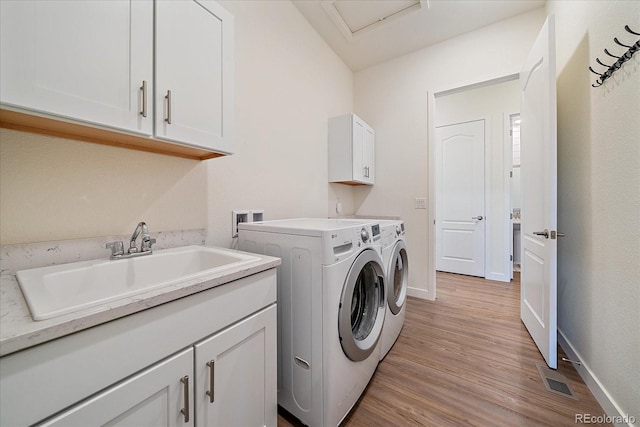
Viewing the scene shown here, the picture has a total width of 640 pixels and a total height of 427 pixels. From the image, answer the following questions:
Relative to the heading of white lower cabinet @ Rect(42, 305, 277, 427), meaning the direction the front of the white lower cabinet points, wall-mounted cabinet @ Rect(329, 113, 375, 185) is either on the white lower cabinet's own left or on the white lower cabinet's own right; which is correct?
on the white lower cabinet's own left

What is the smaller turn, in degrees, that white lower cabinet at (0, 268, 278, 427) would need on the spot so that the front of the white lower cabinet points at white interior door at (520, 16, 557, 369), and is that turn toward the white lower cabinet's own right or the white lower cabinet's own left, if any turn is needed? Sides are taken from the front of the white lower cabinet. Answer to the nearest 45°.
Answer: approximately 45° to the white lower cabinet's own left

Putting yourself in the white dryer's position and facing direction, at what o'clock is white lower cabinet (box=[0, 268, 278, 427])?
The white lower cabinet is roughly at 4 o'clock from the white dryer.

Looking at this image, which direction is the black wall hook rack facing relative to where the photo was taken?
to the viewer's left

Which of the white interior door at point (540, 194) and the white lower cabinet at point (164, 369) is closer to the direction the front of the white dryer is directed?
the white interior door

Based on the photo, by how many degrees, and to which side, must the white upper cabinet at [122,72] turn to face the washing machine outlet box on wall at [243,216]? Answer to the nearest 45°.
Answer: approximately 90° to its left

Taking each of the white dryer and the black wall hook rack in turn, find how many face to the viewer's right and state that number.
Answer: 1

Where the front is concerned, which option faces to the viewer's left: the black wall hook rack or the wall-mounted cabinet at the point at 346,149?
the black wall hook rack
